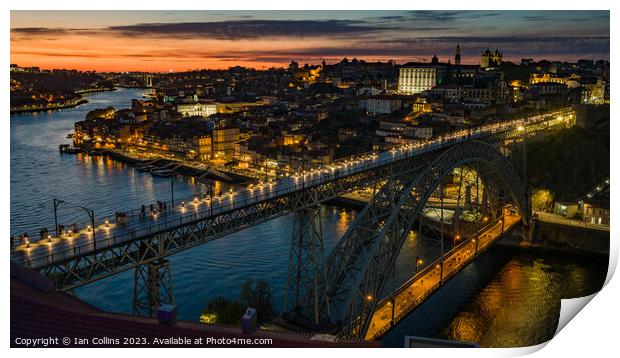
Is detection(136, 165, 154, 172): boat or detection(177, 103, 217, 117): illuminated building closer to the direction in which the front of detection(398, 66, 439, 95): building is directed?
the boat

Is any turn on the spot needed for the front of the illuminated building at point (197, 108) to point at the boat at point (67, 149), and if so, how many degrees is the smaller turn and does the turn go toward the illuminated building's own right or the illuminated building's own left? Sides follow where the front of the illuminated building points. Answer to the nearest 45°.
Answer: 0° — it already faces it

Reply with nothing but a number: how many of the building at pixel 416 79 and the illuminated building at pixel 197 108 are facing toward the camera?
2

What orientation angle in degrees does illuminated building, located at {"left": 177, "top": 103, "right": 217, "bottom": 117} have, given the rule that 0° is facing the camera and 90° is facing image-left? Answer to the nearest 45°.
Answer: approximately 0°

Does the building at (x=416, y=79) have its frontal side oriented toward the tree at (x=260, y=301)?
yes

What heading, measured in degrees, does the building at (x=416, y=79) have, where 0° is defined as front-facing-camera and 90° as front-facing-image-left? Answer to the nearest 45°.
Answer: approximately 0°

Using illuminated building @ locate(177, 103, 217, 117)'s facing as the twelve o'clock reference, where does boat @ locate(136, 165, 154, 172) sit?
The boat is roughly at 12 o'clock from the illuminated building.

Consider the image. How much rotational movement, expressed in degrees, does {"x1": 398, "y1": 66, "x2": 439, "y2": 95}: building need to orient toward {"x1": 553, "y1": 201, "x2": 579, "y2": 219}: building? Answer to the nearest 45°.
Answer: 0° — it already faces it
